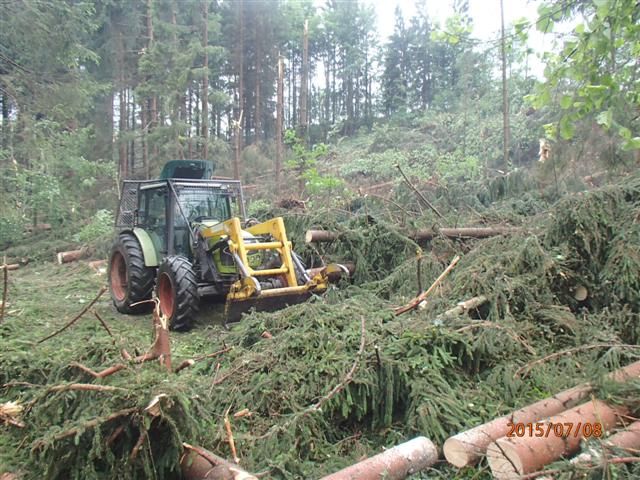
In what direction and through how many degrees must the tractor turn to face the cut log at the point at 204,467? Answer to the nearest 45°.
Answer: approximately 45° to its right

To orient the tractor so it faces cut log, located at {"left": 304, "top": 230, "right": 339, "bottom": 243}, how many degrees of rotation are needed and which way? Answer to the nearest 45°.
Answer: approximately 45° to its left

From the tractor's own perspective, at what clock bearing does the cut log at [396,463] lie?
The cut log is roughly at 1 o'clock from the tractor.

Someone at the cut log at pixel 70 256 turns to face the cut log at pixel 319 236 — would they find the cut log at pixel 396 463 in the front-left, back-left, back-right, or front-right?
front-right

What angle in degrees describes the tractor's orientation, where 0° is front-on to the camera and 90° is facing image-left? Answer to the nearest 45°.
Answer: approximately 315°

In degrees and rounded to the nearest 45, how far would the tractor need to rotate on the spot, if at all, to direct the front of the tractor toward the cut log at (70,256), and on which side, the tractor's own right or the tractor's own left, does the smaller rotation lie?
approximately 180°

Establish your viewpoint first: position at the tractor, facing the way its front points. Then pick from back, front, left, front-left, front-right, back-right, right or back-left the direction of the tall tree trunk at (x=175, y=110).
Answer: back-left

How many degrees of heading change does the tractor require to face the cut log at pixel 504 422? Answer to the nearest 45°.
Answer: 0° — it already faces it

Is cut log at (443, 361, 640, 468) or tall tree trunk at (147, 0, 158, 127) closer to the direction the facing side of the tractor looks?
the cut log

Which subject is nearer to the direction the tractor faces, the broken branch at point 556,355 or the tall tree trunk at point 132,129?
the broken branch

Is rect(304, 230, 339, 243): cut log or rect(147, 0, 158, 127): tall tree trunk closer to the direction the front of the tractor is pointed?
the cut log

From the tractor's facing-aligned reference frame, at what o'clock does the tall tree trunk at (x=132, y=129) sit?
The tall tree trunk is roughly at 7 o'clock from the tractor.

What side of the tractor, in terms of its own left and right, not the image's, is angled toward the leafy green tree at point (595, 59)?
front

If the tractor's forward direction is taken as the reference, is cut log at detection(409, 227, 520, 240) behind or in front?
in front
